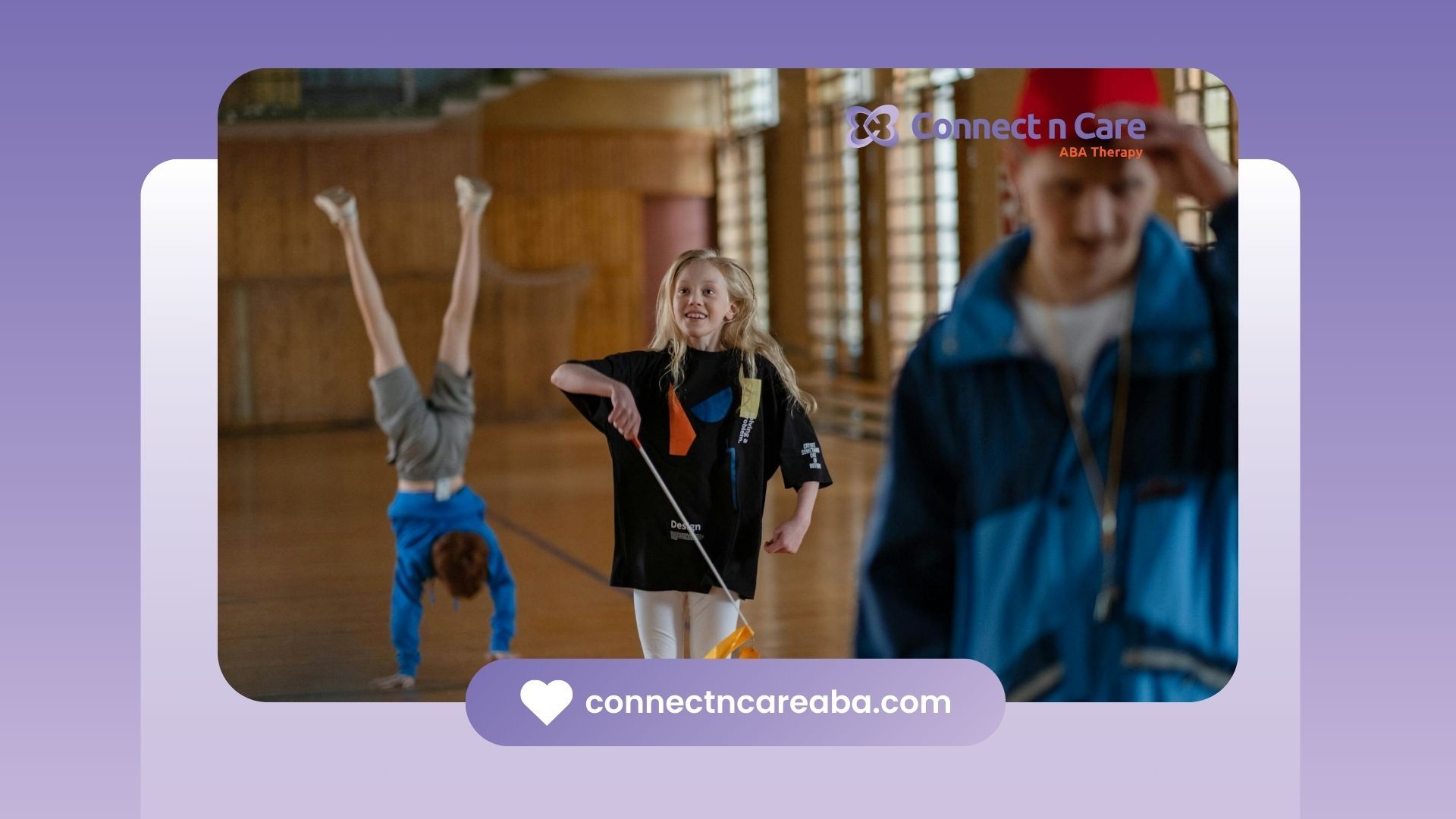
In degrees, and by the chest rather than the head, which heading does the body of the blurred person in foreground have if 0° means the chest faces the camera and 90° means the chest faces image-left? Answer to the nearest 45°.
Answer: approximately 0°
